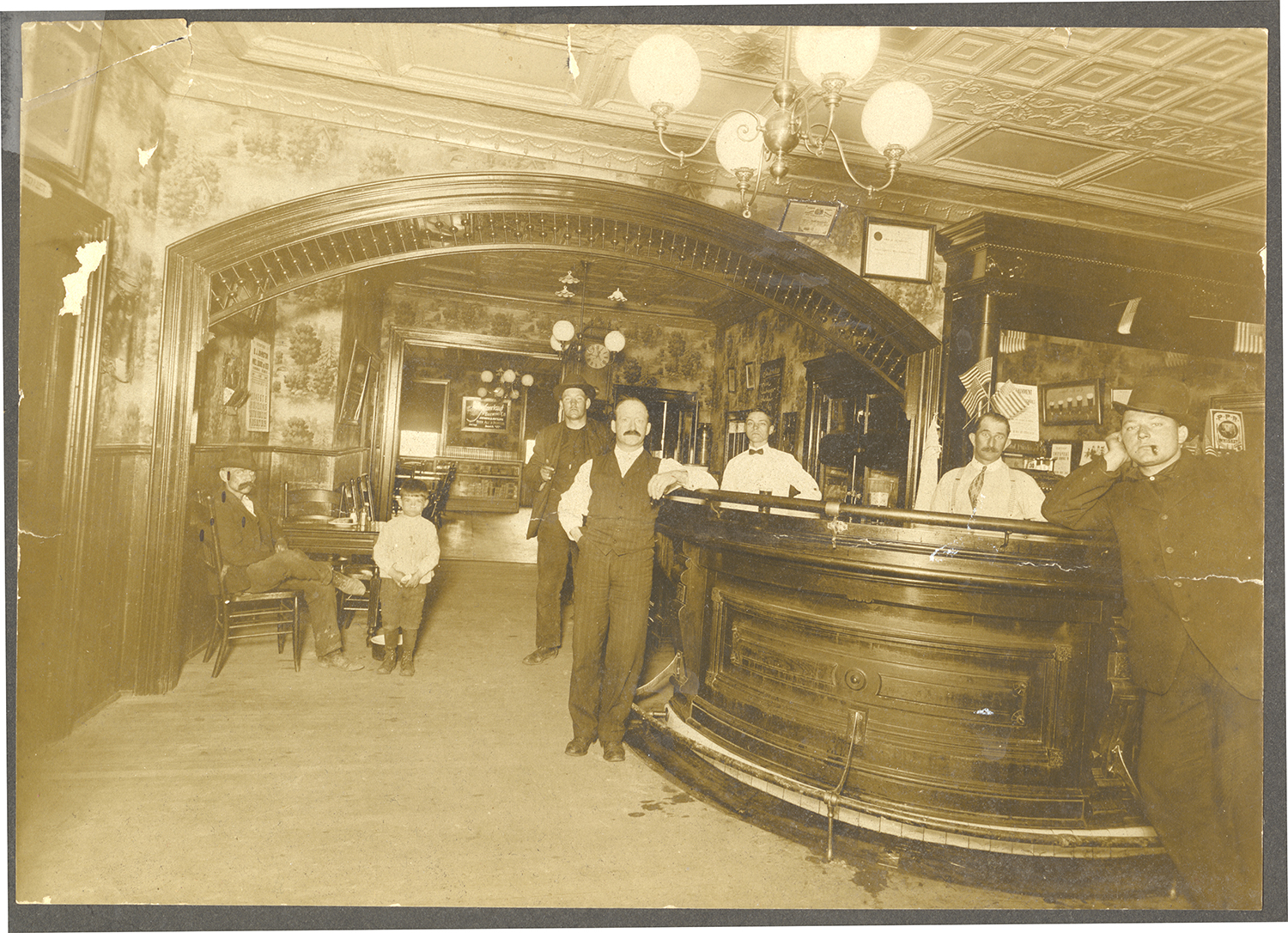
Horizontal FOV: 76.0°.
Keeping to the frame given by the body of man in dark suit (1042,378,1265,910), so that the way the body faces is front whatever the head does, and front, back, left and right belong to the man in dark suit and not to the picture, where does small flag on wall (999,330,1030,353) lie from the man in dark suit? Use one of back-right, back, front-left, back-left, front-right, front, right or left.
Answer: right

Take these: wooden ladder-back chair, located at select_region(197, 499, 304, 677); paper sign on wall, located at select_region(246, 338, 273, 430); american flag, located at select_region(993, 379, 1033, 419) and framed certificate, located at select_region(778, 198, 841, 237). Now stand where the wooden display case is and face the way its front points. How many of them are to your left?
2

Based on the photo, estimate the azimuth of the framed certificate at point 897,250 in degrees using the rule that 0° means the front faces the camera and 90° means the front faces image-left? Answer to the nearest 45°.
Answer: approximately 0°

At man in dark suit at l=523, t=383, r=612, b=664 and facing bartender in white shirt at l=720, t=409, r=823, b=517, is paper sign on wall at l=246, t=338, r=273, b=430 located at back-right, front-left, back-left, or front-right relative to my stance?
back-left

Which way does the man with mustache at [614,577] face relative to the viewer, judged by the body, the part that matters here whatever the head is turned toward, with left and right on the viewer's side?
facing the viewer

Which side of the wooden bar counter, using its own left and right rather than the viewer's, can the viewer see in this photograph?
front

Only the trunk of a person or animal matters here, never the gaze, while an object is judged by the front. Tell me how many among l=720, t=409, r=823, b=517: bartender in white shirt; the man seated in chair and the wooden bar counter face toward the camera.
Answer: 2

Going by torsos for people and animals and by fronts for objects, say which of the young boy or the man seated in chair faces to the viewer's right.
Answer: the man seated in chair

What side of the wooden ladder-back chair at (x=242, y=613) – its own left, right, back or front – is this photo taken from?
right

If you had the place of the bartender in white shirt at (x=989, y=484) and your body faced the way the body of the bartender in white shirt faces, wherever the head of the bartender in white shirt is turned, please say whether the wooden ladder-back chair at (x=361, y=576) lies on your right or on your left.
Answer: on your right

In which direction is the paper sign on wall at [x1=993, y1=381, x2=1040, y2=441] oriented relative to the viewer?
toward the camera

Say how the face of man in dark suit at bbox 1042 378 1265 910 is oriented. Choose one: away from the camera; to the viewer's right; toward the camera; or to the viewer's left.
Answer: toward the camera

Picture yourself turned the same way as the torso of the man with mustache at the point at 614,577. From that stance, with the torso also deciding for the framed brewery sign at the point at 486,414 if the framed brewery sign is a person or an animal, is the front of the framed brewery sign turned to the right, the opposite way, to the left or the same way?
the same way

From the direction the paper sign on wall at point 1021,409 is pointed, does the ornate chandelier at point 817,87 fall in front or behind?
in front

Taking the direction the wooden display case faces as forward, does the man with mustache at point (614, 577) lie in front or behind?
in front

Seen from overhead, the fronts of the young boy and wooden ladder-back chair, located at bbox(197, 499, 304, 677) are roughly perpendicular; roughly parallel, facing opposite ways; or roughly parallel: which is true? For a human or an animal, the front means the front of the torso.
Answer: roughly perpendicular

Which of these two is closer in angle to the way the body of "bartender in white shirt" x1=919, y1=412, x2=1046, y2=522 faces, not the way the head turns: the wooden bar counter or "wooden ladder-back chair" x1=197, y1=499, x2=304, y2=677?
the wooden bar counter

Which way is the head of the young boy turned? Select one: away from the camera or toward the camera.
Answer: toward the camera
